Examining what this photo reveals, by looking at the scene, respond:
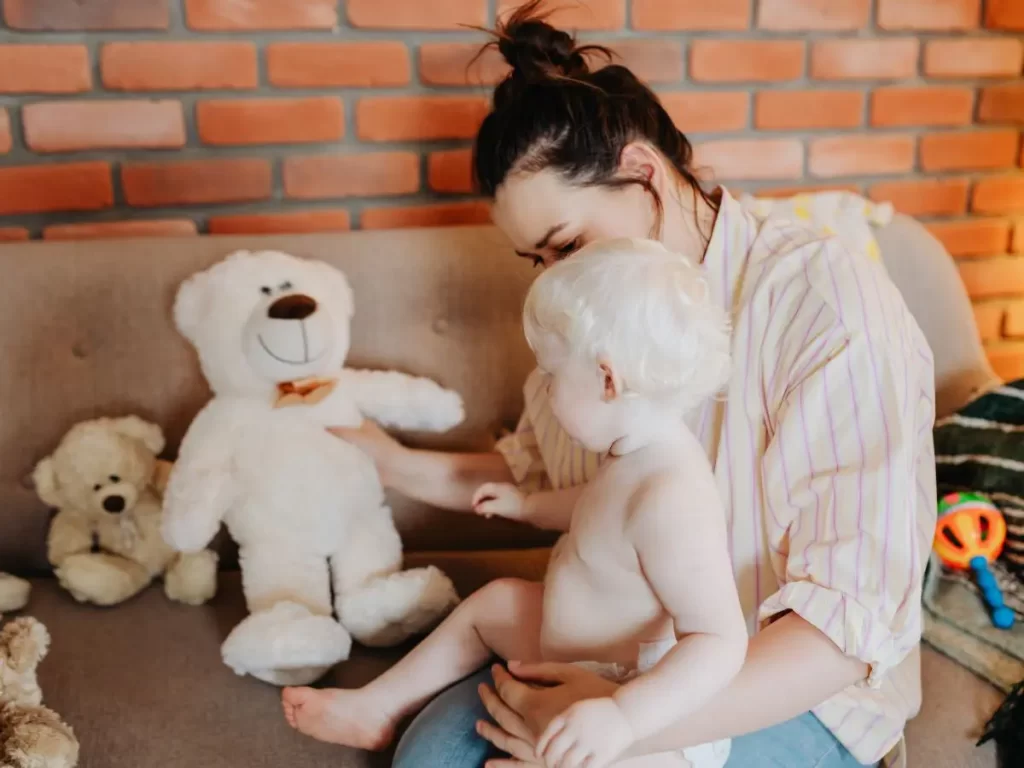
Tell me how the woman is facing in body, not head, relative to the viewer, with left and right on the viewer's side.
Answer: facing to the left of the viewer

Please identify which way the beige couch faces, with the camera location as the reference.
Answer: facing the viewer

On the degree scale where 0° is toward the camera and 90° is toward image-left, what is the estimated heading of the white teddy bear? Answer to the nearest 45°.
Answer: approximately 315°

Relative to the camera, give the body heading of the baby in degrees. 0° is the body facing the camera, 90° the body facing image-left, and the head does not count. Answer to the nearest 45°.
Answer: approximately 90°

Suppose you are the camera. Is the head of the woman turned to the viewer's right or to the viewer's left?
to the viewer's left

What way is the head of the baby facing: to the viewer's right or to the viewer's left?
to the viewer's left
